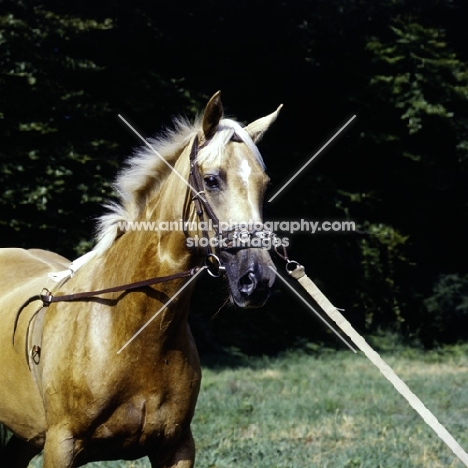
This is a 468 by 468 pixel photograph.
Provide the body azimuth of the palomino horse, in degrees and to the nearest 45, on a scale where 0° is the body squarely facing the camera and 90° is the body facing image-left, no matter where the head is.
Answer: approximately 315°
